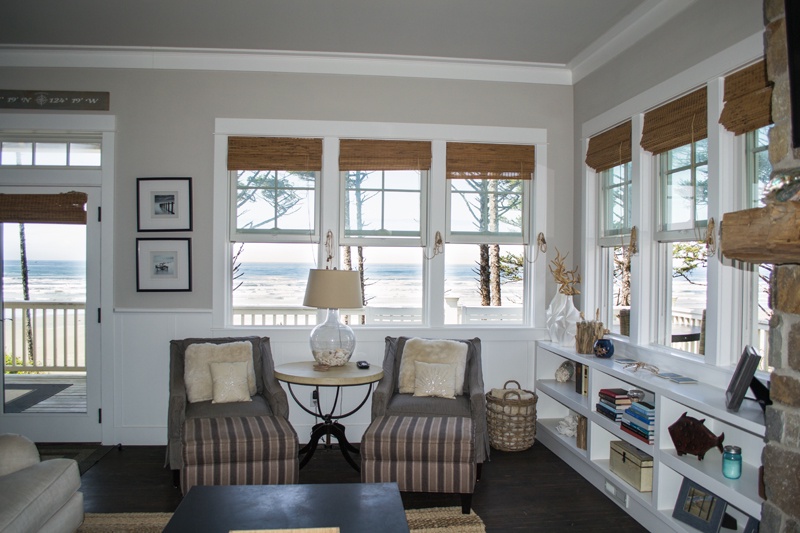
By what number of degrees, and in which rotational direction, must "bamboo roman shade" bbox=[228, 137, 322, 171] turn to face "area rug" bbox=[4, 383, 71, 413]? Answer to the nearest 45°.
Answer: approximately 90° to its right

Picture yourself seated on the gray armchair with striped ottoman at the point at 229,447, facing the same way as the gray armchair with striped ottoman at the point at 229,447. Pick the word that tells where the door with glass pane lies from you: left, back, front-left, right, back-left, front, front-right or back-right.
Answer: back-right

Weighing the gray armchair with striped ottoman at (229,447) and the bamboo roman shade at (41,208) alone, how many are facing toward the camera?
2

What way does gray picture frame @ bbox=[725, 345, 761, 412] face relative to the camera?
to the viewer's left

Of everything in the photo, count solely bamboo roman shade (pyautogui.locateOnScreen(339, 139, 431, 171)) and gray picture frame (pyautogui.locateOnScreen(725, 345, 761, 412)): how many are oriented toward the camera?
1

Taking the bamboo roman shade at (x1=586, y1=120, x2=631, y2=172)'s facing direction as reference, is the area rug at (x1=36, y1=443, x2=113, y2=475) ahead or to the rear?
ahead

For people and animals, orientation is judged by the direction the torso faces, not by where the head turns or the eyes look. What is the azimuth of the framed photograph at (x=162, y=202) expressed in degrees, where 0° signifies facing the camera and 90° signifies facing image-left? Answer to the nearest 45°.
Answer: approximately 0°

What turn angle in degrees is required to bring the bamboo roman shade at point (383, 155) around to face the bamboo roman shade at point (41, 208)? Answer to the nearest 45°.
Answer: approximately 90° to its right

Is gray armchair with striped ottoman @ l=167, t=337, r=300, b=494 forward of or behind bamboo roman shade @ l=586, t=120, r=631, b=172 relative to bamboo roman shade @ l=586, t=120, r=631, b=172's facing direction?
forward
